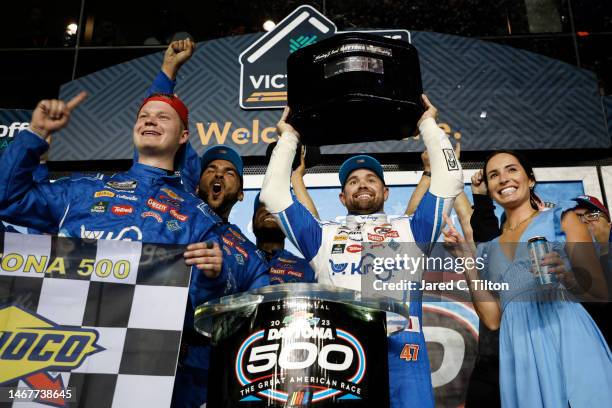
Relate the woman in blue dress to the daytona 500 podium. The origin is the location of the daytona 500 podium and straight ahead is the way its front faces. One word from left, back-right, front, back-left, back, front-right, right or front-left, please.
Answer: back-left

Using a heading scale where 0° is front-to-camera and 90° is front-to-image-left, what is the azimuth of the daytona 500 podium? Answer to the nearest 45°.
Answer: approximately 0°

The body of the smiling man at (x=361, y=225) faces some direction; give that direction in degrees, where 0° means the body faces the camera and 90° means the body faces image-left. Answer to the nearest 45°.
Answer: approximately 0°

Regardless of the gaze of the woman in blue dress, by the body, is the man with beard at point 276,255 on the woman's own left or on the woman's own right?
on the woman's own right
